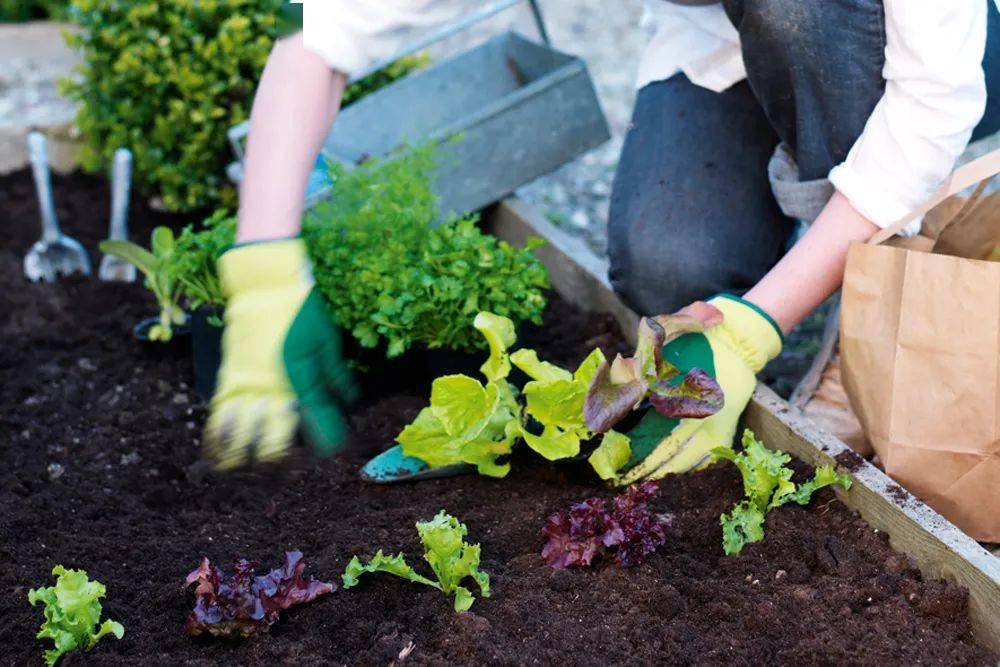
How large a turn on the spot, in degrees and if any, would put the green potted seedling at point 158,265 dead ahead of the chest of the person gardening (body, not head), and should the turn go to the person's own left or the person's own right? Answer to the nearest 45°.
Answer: approximately 45° to the person's own right

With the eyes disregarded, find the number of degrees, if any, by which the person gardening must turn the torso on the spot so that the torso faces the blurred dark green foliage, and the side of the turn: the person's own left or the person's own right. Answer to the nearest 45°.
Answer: approximately 90° to the person's own right

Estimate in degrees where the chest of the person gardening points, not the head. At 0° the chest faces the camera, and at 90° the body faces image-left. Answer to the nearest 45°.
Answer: approximately 45°

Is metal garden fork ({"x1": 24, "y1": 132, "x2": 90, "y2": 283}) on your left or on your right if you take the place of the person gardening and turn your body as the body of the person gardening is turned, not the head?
on your right

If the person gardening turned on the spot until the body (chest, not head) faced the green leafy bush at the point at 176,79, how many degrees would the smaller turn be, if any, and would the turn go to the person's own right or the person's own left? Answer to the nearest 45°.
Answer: approximately 90° to the person's own right
